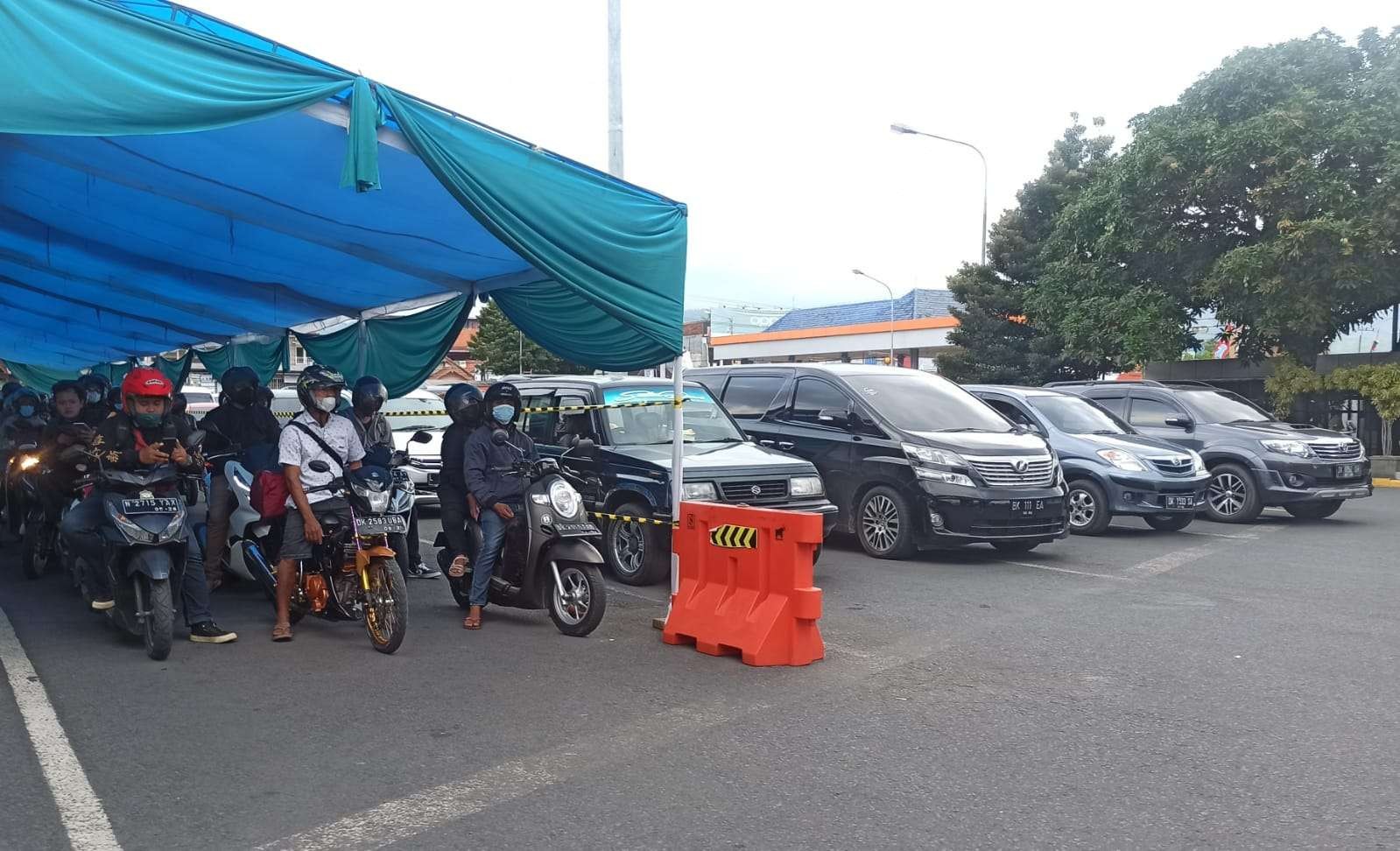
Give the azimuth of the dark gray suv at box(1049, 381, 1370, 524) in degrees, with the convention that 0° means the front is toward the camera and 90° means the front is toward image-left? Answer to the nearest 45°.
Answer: approximately 315°

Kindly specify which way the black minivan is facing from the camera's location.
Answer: facing the viewer and to the right of the viewer

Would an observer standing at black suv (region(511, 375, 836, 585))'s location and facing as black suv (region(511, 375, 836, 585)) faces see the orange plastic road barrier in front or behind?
in front

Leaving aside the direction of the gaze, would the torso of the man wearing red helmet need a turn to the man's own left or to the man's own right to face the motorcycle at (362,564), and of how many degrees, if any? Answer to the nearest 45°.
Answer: approximately 45° to the man's own left

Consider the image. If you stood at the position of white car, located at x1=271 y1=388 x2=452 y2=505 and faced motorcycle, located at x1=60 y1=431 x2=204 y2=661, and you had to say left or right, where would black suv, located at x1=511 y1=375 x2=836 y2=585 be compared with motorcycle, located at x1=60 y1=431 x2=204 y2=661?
left

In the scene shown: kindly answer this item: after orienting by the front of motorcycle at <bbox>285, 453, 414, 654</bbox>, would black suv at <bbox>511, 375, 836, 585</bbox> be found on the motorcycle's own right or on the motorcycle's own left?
on the motorcycle's own left
